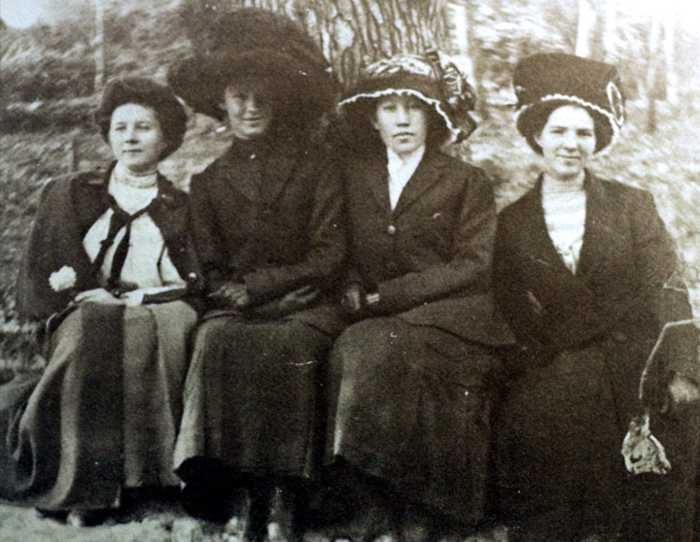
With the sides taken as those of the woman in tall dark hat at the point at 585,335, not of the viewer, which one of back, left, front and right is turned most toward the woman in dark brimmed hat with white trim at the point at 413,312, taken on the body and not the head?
right

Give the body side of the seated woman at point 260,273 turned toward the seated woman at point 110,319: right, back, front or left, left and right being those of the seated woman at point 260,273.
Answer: right

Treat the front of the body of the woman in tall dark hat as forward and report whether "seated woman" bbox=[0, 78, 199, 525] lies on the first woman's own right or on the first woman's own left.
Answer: on the first woman's own right

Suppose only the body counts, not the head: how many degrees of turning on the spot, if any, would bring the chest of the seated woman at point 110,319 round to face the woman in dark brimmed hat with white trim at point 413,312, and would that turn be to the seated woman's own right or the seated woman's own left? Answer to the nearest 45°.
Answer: approximately 90° to the seated woman's own left

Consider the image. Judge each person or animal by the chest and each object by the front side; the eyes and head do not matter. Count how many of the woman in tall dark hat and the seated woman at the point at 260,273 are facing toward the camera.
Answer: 2

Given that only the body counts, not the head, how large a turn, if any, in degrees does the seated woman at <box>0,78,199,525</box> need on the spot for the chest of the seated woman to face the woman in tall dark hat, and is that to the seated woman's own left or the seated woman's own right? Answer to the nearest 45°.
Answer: approximately 90° to the seated woman's own left

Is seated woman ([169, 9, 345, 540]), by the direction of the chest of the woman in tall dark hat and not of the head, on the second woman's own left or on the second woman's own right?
on the second woman's own right
